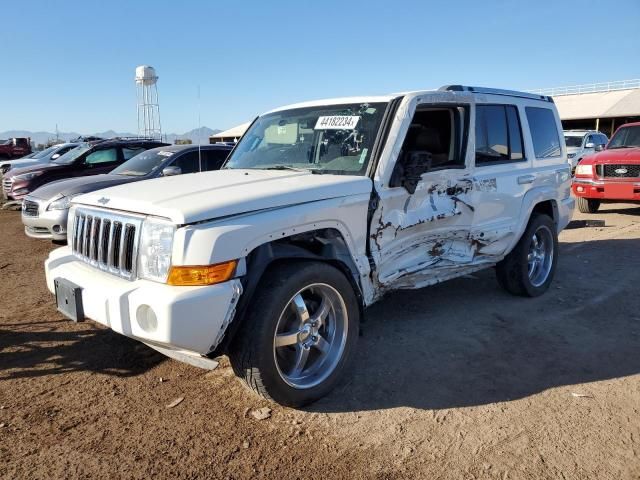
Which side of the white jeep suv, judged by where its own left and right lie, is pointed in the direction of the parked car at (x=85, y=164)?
right

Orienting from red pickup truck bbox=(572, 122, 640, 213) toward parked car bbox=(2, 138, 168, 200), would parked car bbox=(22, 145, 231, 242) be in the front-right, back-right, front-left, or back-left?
front-left

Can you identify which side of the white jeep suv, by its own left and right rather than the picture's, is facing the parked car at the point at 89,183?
right

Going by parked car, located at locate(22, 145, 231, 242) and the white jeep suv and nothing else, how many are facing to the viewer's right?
0

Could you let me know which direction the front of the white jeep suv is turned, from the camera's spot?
facing the viewer and to the left of the viewer

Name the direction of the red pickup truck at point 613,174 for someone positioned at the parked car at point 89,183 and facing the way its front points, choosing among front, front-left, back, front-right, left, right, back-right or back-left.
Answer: back-left

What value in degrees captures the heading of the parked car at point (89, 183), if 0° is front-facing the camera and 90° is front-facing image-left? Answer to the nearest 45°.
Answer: approximately 45°

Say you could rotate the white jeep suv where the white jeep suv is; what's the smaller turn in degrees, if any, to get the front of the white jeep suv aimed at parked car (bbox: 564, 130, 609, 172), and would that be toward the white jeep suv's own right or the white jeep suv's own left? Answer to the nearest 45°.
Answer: approximately 180°

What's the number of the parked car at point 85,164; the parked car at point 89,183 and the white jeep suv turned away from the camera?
0

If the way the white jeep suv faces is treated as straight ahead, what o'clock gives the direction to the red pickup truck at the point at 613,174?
The red pickup truck is roughly at 6 o'clock from the white jeep suv.
